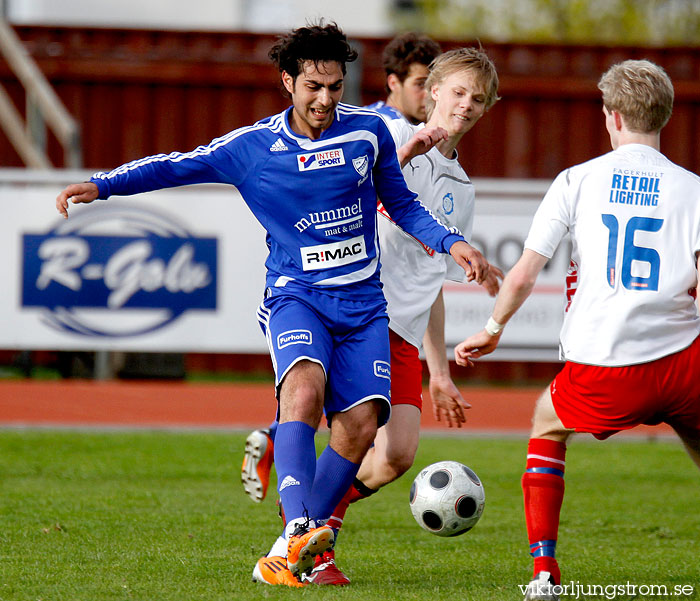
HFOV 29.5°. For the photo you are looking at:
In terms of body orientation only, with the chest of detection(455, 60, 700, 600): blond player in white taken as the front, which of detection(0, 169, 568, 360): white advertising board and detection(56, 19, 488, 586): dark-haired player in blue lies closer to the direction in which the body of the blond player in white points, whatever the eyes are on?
the white advertising board

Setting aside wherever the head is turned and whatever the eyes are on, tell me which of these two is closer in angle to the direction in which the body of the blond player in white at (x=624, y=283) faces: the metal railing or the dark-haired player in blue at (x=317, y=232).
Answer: the metal railing

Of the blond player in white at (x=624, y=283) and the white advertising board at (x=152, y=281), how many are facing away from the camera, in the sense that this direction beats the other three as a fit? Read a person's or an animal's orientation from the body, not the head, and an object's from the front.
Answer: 1

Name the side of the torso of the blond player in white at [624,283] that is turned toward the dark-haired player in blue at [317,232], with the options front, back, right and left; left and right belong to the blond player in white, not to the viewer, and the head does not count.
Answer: left

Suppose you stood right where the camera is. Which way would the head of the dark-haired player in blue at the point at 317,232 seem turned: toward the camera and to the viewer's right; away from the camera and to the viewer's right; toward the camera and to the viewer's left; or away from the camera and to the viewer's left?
toward the camera and to the viewer's right

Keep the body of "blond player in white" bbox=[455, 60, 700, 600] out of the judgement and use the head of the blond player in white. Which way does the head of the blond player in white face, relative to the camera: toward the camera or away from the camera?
away from the camera

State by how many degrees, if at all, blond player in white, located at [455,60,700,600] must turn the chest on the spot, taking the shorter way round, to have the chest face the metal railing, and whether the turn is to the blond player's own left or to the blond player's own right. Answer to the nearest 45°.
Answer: approximately 45° to the blond player's own left

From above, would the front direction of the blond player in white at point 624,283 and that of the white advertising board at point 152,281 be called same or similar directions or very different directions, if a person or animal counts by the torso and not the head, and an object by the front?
very different directions

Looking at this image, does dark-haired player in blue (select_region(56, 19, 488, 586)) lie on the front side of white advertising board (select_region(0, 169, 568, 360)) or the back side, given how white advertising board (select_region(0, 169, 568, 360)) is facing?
on the front side

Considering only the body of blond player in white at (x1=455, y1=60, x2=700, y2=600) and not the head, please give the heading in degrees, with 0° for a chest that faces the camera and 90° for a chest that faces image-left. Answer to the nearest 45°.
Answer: approximately 180°
